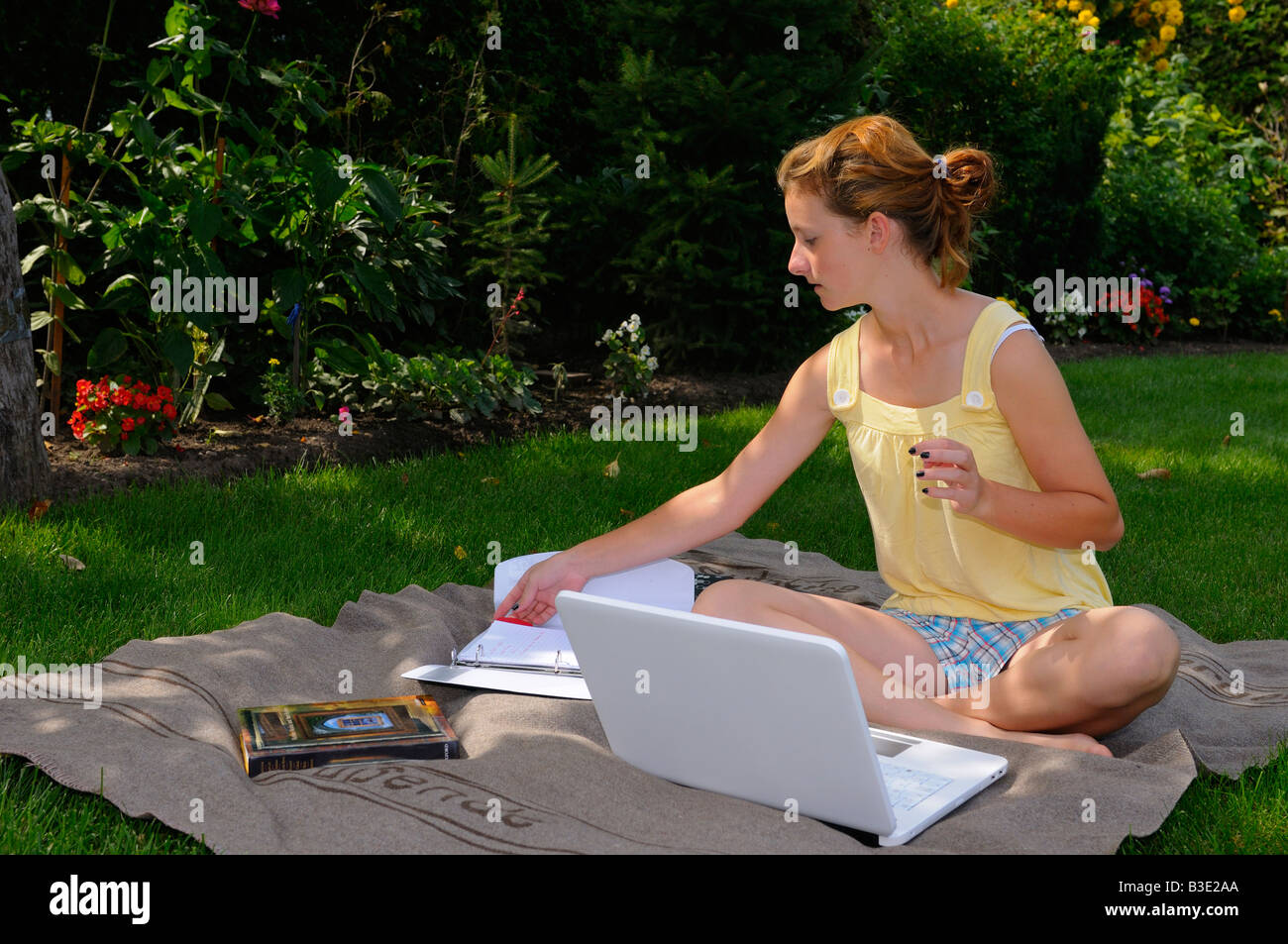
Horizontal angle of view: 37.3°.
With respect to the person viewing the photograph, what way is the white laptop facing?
facing away from the viewer and to the right of the viewer

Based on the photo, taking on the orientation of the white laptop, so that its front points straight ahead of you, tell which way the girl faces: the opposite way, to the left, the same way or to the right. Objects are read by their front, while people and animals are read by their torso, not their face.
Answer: the opposite way

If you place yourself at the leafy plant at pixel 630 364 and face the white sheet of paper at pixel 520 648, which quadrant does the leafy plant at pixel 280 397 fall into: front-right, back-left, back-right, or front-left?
front-right

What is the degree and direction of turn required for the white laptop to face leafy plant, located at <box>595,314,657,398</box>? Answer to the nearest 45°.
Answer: approximately 45° to its left

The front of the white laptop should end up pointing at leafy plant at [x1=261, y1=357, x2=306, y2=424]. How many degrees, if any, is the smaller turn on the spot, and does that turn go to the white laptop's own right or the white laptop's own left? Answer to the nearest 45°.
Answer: approximately 90° to the white laptop's own left

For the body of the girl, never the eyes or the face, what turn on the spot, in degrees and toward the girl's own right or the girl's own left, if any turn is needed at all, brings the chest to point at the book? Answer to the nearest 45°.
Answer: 0° — they already face it

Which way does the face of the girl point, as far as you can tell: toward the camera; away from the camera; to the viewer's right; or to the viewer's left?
to the viewer's left

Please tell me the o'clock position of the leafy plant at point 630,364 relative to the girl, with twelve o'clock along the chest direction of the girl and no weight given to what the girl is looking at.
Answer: The leafy plant is roughly at 4 o'clock from the girl.

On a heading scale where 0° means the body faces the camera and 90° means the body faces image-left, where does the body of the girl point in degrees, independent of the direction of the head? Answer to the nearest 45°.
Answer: approximately 45°
